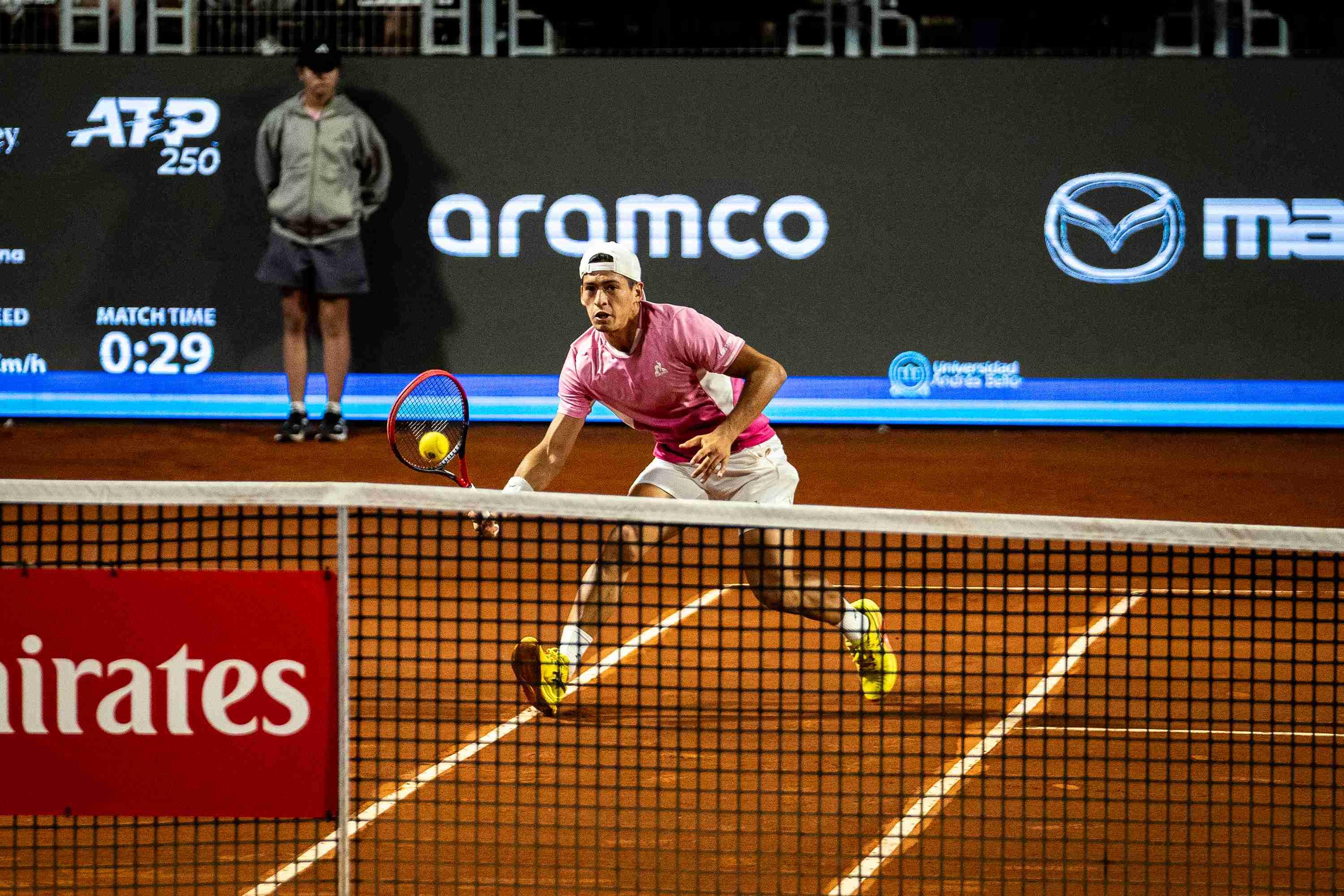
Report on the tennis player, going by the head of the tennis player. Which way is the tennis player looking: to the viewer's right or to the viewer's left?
to the viewer's left

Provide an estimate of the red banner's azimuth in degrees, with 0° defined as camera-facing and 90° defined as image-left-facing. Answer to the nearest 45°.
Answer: approximately 0°

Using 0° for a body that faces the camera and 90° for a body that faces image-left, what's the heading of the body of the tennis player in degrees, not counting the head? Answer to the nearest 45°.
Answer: approximately 45°
